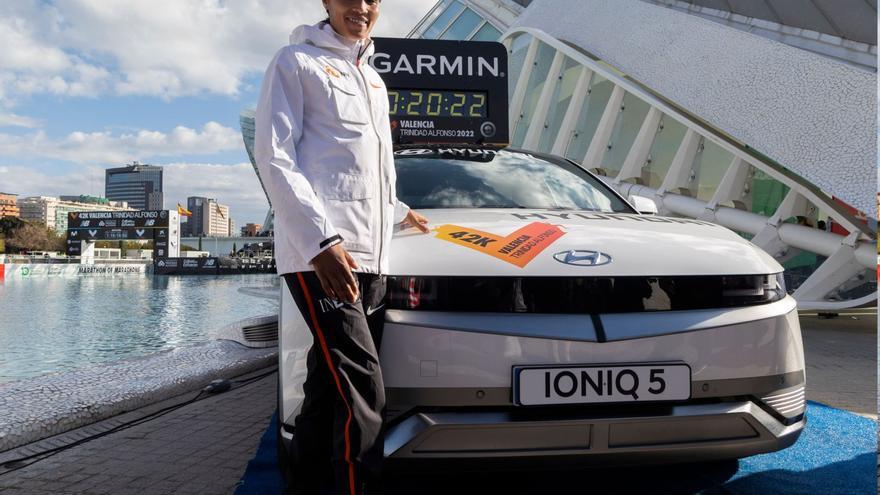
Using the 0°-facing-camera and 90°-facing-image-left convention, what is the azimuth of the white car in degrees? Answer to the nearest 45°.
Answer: approximately 315°

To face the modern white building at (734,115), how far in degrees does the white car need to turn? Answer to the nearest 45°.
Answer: approximately 135° to its left

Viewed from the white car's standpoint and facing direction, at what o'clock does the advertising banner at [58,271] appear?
The advertising banner is roughly at 6 o'clock from the white car.
